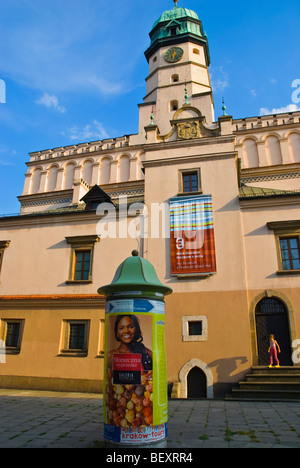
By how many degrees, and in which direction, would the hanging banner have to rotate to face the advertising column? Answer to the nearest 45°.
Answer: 0° — it already faces it

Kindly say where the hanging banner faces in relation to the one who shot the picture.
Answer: facing the viewer

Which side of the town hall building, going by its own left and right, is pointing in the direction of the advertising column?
front
